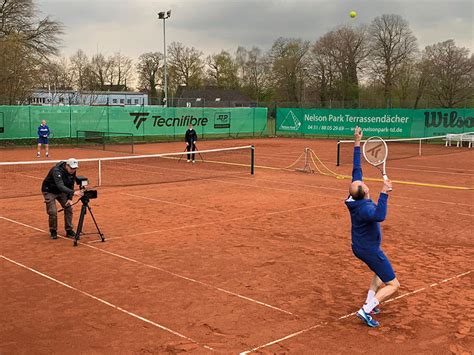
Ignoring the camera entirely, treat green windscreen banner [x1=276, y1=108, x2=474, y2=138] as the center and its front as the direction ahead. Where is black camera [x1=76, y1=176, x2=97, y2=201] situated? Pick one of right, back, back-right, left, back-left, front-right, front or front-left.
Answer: front

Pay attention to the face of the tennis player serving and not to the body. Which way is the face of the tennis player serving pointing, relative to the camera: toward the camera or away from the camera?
away from the camera

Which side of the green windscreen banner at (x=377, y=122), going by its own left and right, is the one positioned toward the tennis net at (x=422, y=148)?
front

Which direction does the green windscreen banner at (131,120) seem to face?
toward the camera

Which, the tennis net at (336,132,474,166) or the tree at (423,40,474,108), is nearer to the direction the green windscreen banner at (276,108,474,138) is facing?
the tennis net

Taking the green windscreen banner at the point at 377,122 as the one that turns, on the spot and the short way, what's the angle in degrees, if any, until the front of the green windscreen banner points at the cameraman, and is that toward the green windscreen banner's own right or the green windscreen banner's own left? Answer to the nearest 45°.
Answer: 0° — it already faces them

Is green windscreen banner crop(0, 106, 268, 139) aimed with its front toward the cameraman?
yes

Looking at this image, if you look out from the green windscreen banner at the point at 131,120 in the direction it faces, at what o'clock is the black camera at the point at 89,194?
The black camera is roughly at 12 o'clock from the green windscreen banner.

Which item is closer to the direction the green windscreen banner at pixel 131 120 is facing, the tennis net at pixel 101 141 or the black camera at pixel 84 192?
the black camera

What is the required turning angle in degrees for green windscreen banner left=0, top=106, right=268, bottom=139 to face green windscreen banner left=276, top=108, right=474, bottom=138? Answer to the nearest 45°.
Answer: approximately 90° to its left

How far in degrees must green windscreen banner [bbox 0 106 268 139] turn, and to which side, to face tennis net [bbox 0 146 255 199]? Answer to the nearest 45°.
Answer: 0° — it already faces it

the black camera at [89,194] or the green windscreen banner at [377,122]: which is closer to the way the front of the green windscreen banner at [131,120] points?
the black camera

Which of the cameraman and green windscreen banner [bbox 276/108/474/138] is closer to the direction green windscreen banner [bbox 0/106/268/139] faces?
the cameraman

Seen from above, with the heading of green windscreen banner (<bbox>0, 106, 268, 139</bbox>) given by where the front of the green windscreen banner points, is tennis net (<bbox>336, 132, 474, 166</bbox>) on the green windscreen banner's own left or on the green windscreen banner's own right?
on the green windscreen banner's own left

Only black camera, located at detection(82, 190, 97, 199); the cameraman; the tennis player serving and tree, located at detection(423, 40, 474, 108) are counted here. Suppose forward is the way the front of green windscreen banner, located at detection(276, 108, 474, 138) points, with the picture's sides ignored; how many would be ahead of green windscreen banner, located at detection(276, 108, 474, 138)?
3

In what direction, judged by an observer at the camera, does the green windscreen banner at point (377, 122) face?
facing the viewer
